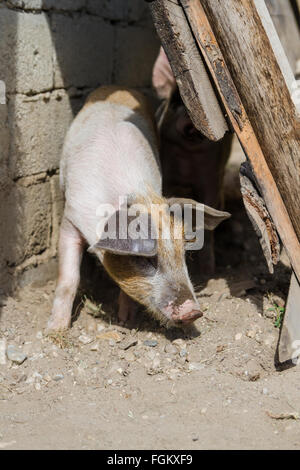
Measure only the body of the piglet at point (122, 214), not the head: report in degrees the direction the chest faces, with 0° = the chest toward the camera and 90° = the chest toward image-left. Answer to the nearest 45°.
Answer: approximately 315°

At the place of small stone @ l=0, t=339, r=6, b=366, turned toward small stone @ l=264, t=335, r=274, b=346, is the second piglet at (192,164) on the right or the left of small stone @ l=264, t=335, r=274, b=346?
left

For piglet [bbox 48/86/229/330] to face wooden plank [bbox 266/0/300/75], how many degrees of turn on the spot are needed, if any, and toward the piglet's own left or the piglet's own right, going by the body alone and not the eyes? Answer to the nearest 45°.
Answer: approximately 90° to the piglet's own left

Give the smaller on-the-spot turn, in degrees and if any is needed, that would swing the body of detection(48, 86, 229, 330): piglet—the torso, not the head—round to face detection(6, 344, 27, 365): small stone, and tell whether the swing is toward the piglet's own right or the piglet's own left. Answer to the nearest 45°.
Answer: approximately 90° to the piglet's own right
